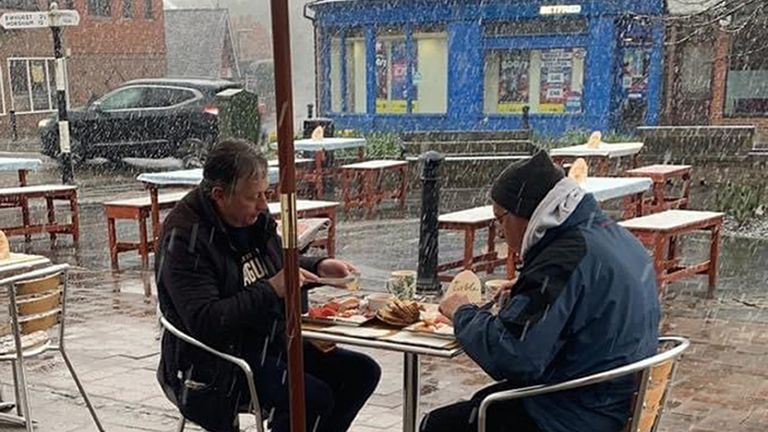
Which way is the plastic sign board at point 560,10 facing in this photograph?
toward the camera

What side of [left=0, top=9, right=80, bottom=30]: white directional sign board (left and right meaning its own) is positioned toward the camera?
front

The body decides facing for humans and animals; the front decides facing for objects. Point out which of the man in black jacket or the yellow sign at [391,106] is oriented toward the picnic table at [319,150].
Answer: the yellow sign

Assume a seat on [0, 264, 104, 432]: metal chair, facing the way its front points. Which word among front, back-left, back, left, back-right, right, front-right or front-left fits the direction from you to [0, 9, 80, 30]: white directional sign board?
front-right

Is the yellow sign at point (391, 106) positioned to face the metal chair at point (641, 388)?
yes

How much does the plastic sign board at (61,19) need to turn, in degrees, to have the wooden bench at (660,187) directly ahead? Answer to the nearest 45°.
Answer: approximately 45° to its left

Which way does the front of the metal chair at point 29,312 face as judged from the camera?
facing away from the viewer and to the left of the viewer

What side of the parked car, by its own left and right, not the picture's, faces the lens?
left

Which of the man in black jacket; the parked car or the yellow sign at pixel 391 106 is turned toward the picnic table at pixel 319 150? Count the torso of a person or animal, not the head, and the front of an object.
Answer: the yellow sign

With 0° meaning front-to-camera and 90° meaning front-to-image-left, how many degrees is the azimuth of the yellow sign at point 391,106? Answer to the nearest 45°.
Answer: approximately 0°

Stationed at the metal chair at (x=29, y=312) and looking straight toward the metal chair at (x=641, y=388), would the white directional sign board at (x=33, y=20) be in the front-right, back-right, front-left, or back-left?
back-left

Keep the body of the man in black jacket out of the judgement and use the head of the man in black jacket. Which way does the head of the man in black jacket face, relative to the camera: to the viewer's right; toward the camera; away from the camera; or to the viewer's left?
to the viewer's right

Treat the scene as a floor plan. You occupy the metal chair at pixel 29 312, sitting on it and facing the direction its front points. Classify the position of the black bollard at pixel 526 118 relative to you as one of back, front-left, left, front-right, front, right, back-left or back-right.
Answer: right
